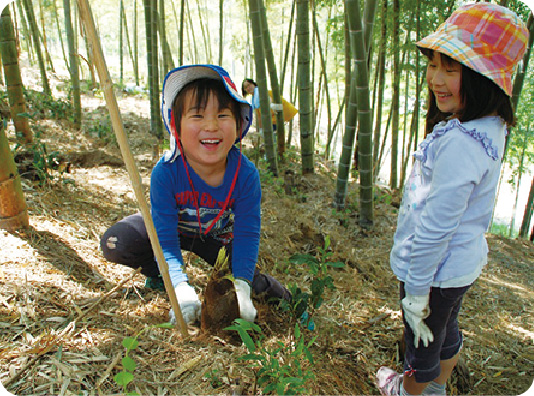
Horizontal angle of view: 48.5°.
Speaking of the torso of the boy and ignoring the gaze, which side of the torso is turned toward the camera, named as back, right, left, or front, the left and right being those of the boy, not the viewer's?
front

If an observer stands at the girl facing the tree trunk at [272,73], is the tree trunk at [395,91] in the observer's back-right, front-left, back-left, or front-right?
front-right

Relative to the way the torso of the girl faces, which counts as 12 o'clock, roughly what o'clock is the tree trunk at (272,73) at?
The tree trunk is roughly at 2 o'clock from the girl.

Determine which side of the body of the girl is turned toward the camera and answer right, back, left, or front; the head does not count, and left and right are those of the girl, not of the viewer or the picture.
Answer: left

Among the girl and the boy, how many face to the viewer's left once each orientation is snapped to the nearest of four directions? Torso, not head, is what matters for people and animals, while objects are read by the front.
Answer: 1

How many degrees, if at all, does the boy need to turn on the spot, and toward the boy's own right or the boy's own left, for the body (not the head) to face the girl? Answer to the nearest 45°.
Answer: approximately 45° to the boy's own left

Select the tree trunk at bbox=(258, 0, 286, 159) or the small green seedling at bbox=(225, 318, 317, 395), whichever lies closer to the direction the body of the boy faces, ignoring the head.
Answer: the small green seedling

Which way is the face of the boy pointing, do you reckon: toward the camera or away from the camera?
toward the camera

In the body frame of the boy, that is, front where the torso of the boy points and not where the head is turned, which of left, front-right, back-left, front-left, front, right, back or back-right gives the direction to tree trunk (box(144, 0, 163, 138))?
back

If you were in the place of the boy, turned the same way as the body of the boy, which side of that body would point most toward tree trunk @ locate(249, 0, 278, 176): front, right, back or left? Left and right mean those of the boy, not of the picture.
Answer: back

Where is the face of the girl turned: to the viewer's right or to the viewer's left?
to the viewer's left
